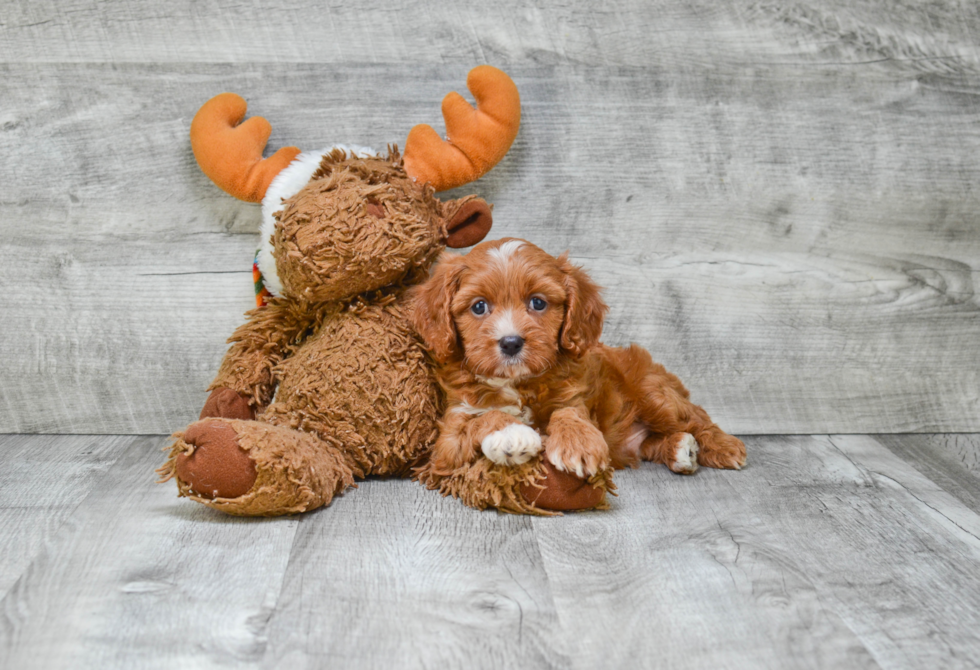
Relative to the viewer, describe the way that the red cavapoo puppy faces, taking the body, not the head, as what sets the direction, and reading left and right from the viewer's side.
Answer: facing the viewer and to the left of the viewer
